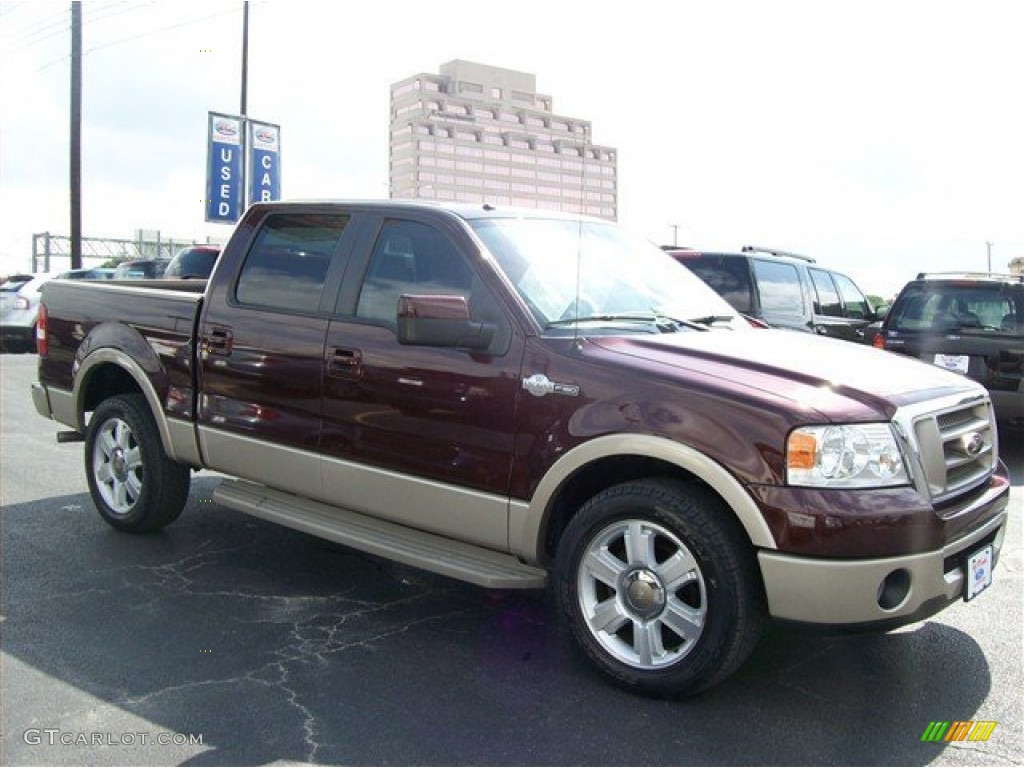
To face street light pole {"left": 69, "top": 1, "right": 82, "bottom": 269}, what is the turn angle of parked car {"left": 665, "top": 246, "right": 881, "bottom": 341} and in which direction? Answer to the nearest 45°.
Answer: approximately 90° to its left

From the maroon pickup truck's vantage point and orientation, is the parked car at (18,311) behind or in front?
behind

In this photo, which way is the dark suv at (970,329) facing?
away from the camera

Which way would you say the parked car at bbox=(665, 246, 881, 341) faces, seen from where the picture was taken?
facing away from the viewer and to the right of the viewer

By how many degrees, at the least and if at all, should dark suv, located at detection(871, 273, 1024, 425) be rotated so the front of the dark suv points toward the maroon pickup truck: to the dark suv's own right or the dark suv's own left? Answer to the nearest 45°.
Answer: approximately 180°

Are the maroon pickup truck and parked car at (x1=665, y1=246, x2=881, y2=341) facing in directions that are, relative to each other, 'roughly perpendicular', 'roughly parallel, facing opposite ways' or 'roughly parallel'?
roughly perpendicular

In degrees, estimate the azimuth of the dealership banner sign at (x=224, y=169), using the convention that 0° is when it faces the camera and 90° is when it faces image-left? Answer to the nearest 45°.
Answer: approximately 0°

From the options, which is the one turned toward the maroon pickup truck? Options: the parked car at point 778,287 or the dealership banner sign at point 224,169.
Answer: the dealership banner sign

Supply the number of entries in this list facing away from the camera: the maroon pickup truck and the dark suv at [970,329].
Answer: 1
